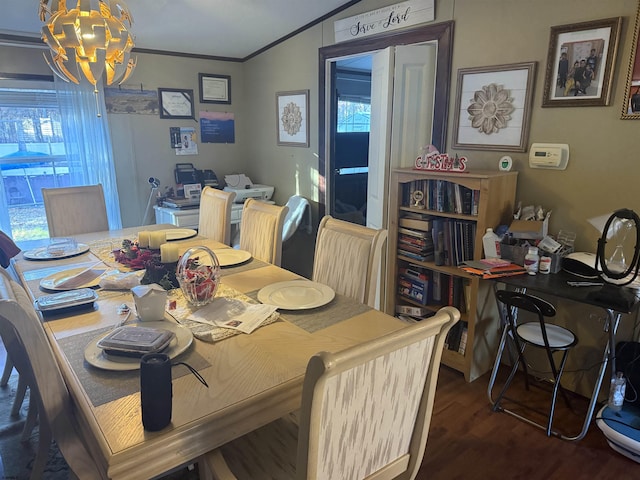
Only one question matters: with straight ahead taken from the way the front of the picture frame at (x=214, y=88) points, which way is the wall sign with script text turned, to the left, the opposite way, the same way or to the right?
to the right

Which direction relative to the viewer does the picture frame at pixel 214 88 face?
toward the camera

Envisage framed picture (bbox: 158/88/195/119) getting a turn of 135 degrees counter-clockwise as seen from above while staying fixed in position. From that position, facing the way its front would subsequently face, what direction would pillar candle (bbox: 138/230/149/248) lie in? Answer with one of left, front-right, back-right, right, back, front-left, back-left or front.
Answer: back-right

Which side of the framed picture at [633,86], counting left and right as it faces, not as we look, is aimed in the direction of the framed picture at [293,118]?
right

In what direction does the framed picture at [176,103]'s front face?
toward the camera

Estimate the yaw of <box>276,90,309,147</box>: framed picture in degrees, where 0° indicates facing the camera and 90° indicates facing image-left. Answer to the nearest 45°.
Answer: approximately 45°

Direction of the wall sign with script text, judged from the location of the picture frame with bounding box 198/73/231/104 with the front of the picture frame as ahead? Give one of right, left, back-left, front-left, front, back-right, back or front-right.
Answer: front-left

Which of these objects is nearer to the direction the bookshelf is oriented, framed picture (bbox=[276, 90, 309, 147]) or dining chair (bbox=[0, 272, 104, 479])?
the dining chair

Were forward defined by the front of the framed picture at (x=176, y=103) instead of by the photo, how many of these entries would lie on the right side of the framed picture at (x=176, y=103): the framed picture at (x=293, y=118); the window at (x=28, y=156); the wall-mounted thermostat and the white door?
1

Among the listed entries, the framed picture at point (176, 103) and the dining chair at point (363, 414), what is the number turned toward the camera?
1

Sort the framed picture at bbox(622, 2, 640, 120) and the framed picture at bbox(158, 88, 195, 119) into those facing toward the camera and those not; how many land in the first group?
2

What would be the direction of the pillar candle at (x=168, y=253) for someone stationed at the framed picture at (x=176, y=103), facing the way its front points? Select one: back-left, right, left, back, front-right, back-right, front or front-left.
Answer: front

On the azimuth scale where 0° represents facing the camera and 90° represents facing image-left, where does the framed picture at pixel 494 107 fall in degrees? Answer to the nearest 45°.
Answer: approximately 45°

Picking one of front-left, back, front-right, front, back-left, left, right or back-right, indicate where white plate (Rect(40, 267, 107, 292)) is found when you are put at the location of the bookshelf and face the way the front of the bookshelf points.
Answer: front

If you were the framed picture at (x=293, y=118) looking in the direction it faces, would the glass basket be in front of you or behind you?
in front

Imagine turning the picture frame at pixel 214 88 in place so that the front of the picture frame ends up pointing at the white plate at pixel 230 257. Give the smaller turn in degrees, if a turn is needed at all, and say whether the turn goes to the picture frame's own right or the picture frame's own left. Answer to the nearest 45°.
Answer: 0° — it already faces it
